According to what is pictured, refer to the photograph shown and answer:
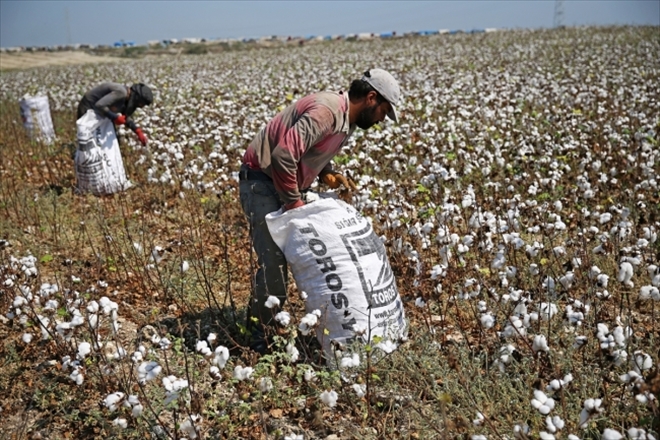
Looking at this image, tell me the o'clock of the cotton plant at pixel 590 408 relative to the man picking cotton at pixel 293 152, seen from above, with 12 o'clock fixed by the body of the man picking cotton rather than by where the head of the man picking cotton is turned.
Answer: The cotton plant is roughly at 2 o'clock from the man picking cotton.

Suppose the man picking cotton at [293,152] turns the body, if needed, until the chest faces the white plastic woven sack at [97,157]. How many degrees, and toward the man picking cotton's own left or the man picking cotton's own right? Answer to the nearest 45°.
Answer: approximately 135° to the man picking cotton's own left

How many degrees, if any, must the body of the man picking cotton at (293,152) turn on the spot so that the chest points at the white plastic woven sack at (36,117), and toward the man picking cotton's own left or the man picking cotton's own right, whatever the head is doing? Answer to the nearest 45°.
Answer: approximately 135° to the man picking cotton's own left

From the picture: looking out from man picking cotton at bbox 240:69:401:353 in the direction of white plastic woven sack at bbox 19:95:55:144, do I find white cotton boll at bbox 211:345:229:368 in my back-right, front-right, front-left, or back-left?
back-left

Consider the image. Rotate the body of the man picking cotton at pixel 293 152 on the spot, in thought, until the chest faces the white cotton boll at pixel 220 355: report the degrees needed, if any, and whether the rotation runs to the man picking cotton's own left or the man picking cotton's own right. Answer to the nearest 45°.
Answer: approximately 90° to the man picking cotton's own right

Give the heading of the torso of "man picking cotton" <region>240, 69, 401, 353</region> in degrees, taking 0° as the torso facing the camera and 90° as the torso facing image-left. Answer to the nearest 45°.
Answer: approximately 270°
